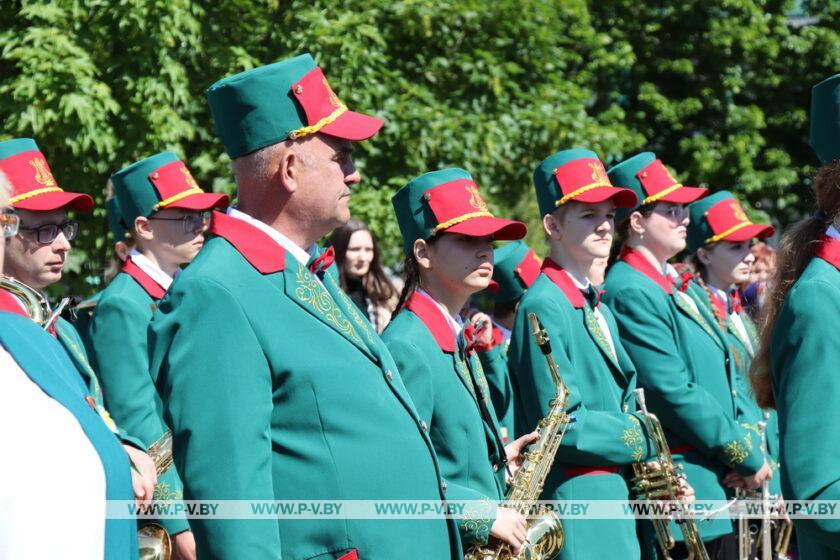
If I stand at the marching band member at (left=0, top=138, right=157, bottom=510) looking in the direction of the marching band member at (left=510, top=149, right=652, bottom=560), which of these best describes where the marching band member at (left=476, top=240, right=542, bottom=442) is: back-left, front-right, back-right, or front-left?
front-left

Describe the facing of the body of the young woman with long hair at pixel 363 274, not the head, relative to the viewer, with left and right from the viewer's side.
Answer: facing the viewer

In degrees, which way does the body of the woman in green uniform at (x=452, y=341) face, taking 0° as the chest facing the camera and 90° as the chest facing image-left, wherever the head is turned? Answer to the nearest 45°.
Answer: approximately 315°

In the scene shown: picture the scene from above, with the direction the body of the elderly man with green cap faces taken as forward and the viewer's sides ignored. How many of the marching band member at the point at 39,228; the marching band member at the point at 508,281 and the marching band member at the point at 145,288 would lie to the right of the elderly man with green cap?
0

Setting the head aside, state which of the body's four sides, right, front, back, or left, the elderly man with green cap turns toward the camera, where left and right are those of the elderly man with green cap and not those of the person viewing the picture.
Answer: right

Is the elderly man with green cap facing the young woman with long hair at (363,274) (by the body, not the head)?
no

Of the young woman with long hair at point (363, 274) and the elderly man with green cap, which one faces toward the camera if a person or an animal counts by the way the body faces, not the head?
the young woman with long hair

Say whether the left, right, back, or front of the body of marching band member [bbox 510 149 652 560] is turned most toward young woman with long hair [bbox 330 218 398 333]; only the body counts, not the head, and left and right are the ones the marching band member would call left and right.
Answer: back

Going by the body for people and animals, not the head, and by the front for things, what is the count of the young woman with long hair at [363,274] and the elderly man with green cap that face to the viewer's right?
1

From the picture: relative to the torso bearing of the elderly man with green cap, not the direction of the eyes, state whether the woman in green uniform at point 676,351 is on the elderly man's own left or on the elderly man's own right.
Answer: on the elderly man's own left

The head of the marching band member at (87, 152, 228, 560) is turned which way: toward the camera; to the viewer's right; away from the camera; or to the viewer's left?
to the viewer's right

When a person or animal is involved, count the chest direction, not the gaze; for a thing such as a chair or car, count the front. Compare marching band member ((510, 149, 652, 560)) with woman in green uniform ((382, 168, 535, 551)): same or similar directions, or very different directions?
same or similar directions

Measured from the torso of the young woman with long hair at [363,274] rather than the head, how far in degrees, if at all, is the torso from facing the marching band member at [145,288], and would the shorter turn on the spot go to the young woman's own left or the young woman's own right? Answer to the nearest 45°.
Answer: approximately 45° to the young woman's own right
